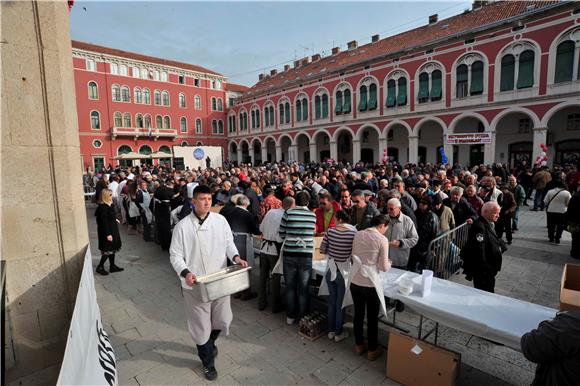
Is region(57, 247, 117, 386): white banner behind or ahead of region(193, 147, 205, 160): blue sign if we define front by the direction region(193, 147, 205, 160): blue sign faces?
ahead

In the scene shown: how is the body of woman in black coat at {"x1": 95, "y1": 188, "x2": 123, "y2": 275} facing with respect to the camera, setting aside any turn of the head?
to the viewer's right

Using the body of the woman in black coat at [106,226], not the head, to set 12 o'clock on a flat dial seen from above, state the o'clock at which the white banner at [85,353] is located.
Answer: The white banner is roughly at 3 o'clock from the woman in black coat.

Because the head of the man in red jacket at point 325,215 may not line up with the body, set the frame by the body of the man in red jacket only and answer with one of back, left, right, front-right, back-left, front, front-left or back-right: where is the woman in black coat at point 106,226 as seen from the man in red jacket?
front-right

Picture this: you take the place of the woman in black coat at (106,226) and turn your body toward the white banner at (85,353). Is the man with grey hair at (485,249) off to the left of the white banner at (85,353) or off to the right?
left

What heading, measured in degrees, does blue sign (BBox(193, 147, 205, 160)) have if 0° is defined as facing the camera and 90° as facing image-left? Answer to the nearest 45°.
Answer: approximately 0°

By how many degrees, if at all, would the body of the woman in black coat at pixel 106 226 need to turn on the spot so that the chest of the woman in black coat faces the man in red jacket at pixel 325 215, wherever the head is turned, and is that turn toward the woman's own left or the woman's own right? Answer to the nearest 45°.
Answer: approximately 45° to the woman's own right

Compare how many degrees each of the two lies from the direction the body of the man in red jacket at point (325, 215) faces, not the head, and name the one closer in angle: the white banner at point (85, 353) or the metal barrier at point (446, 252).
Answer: the white banner

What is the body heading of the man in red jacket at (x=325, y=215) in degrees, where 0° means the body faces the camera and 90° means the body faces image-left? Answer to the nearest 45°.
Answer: approximately 45°
